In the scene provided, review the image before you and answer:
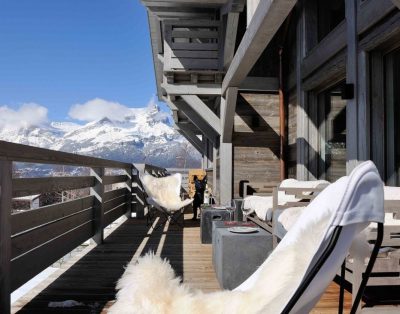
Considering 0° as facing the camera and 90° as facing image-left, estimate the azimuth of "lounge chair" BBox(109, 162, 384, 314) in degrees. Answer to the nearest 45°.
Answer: approximately 90°

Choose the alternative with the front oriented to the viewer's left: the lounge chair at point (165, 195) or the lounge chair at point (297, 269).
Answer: the lounge chair at point (297, 269)

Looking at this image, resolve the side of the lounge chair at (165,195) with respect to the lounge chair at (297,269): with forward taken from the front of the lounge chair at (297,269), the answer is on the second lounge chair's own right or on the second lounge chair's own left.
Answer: on the second lounge chair's own right

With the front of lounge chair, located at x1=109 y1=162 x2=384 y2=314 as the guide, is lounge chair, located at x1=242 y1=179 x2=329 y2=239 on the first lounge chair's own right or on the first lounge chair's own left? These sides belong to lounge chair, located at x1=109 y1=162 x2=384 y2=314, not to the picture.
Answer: on the first lounge chair's own right

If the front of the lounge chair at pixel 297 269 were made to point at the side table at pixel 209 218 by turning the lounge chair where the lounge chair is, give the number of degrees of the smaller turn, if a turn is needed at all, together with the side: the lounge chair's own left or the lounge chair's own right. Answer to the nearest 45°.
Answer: approximately 90° to the lounge chair's own right

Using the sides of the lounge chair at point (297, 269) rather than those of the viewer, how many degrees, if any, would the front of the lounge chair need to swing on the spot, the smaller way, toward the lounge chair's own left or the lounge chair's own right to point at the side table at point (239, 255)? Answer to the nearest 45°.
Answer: approximately 90° to the lounge chair's own right
